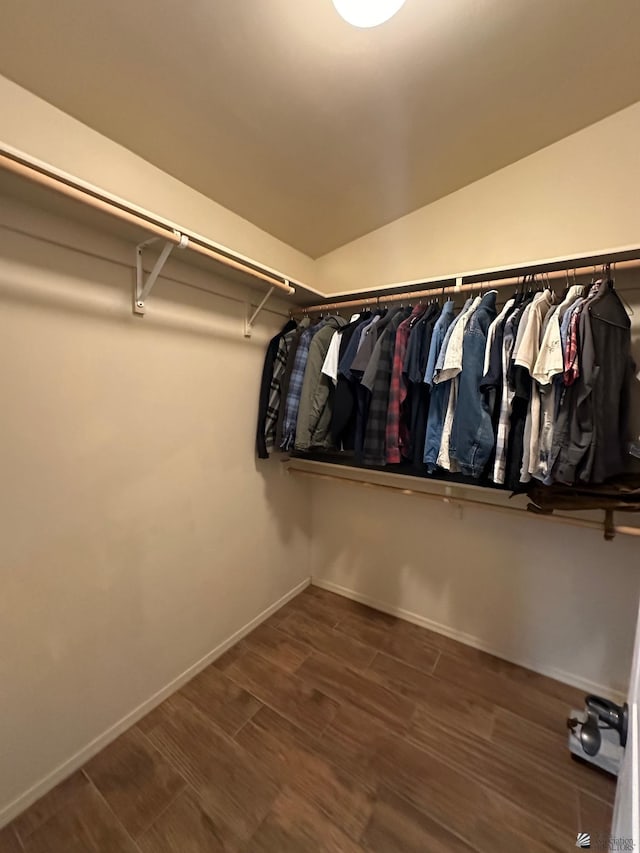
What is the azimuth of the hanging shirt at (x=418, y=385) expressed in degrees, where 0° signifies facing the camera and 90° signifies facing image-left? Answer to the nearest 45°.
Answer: approximately 90°

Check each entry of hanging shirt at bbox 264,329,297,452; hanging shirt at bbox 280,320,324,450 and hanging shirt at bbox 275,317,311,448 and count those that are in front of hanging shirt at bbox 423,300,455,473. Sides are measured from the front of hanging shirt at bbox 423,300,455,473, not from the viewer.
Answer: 3

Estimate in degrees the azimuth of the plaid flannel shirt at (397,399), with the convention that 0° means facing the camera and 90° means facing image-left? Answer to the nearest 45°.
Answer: approximately 90°

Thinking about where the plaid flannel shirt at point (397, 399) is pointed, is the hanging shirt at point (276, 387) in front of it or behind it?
in front

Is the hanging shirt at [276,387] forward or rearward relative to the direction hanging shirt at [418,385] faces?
forward

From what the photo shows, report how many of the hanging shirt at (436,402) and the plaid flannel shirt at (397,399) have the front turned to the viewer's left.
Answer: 2

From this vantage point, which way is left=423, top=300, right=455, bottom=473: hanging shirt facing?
to the viewer's left
